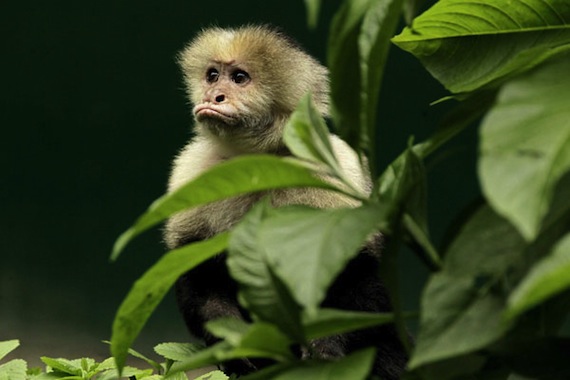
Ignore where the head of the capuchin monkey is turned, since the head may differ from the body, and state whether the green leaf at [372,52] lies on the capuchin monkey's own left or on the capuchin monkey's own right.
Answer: on the capuchin monkey's own left

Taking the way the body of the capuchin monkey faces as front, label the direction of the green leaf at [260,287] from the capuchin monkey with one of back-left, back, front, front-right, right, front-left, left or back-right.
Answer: front-left

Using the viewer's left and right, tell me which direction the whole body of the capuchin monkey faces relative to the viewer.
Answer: facing the viewer and to the left of the viewer

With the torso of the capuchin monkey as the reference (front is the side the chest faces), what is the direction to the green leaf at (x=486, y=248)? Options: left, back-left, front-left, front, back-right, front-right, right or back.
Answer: front-left

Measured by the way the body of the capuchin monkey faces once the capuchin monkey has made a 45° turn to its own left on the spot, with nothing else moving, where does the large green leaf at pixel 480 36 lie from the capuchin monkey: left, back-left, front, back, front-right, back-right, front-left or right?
front

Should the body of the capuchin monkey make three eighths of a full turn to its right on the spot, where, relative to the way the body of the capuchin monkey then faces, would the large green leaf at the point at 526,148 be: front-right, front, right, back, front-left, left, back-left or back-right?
back
